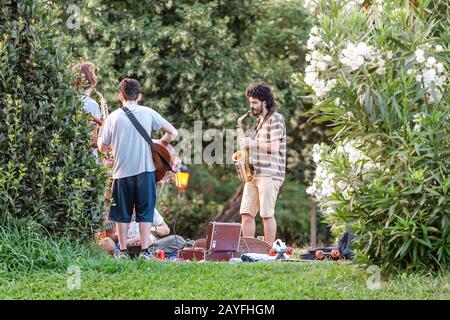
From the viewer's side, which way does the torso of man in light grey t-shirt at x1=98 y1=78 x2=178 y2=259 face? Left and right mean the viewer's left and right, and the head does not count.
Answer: facing away from the viewer

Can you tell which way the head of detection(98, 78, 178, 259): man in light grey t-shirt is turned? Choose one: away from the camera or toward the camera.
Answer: away from the camera

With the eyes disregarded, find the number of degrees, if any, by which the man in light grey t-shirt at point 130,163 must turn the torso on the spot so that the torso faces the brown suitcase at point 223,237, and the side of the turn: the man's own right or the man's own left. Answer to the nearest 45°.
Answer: approximately 90° to the man's own right

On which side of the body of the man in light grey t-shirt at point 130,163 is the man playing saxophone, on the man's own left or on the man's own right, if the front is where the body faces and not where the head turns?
on the man's own right

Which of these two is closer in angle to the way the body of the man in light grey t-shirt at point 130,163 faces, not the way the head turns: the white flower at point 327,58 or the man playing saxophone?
the man playing saxophone
